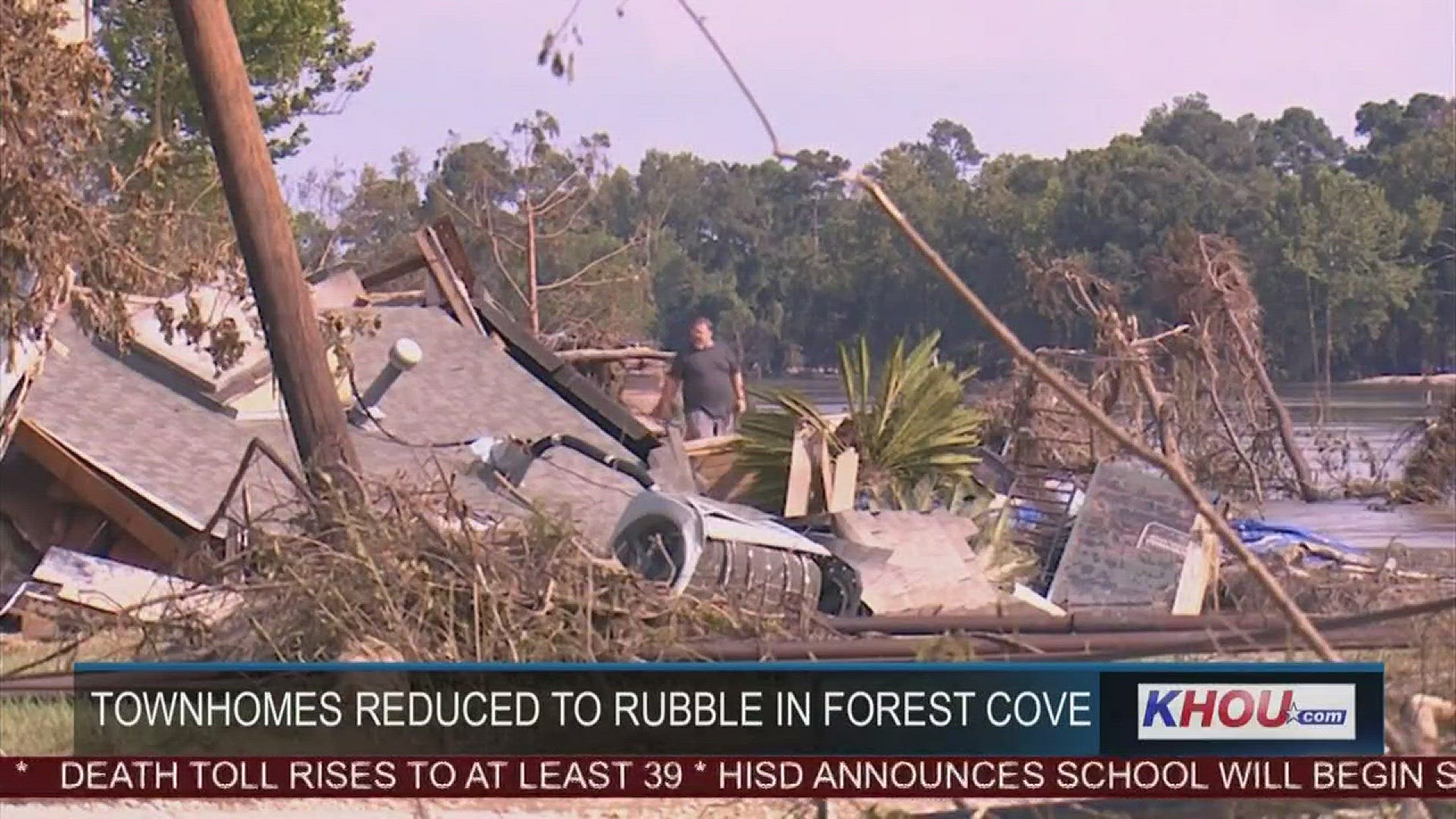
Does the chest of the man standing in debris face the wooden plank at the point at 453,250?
no

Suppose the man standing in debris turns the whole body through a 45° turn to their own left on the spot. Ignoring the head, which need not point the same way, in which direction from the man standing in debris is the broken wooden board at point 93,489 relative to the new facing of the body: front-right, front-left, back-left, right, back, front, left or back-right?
right

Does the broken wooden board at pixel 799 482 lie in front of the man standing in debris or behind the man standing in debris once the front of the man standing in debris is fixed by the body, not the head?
in front

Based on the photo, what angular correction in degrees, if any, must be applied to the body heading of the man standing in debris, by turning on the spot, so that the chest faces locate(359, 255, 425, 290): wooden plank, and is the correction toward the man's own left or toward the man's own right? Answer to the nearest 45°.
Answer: approximately 90° to the man's own right

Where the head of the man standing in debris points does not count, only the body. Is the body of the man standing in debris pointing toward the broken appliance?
yes

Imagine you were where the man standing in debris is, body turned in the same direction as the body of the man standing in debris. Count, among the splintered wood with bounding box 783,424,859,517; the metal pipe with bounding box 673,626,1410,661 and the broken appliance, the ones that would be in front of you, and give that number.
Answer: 3

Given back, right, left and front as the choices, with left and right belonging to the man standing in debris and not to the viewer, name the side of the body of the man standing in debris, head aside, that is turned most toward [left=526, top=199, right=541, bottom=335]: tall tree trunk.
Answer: back

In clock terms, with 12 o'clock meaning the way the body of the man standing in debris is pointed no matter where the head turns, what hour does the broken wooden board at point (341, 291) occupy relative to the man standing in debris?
The broken wooden board is roughly at 3 o'clock from the man standing in debris.

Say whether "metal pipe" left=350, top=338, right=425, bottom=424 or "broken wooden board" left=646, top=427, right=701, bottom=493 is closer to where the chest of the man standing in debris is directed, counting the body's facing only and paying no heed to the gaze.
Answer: the broken wooden board

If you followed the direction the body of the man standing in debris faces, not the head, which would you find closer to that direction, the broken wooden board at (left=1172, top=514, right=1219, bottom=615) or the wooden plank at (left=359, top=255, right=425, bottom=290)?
the broken wooden board

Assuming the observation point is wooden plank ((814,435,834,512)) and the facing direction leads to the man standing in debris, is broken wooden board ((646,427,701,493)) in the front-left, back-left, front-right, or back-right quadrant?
front-left

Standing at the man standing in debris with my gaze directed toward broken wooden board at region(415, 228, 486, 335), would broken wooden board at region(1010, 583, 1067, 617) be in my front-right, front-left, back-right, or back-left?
back-left

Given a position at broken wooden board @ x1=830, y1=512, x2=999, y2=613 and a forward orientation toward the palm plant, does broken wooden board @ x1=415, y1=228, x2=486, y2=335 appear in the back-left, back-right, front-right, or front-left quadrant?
front-left

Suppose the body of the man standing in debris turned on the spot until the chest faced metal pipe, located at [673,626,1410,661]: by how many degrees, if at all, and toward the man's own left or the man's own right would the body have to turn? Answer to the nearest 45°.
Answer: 0° — they already face it

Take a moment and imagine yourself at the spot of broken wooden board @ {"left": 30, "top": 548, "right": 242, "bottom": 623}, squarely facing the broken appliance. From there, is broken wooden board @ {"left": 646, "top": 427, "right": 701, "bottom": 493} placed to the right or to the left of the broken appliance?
left

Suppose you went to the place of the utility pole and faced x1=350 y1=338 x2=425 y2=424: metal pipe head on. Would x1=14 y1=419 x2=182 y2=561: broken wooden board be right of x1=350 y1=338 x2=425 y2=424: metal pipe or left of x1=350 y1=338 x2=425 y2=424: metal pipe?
left

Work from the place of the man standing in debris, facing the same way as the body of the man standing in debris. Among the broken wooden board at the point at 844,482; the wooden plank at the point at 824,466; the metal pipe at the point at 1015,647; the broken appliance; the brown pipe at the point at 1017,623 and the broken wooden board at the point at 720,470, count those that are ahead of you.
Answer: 6

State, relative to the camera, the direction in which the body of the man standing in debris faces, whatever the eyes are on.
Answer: toward the camera
